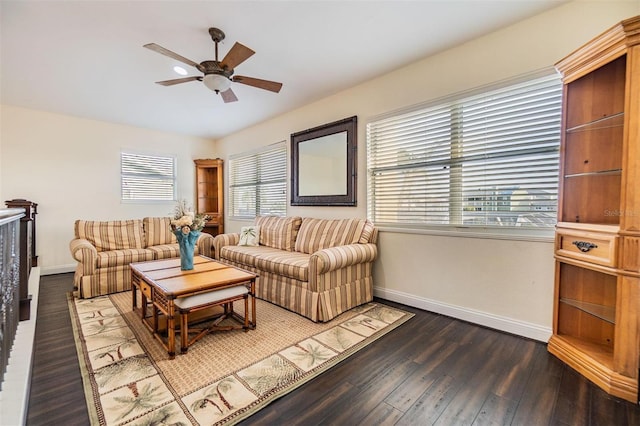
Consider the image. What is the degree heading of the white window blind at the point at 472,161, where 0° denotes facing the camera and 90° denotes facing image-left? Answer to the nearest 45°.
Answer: approximately 45°

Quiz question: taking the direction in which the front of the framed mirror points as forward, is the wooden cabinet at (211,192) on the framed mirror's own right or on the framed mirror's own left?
on the framed mirror's own right

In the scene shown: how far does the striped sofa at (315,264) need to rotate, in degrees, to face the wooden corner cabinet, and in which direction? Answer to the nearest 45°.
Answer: approximately 90° to its left

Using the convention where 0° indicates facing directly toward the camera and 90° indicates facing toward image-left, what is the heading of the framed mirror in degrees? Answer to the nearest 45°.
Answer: approximately 45°

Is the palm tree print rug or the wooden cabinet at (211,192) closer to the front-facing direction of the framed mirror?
the palm tree print rug

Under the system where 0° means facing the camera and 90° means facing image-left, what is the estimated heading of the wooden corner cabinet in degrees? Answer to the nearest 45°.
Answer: approximately 45°

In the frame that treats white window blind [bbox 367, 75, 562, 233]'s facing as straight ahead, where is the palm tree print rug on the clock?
The palm tree print rug is roughly at 12 o'clock from the white window blind.

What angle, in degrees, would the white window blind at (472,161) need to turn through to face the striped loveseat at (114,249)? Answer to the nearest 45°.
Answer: approximately 45° to its right

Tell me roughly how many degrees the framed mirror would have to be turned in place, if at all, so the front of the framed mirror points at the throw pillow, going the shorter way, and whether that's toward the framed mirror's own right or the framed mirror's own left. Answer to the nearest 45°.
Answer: approximately 45° to the framed mirror's own right

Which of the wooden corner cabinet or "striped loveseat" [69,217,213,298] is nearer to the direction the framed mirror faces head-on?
the striped loveseat
